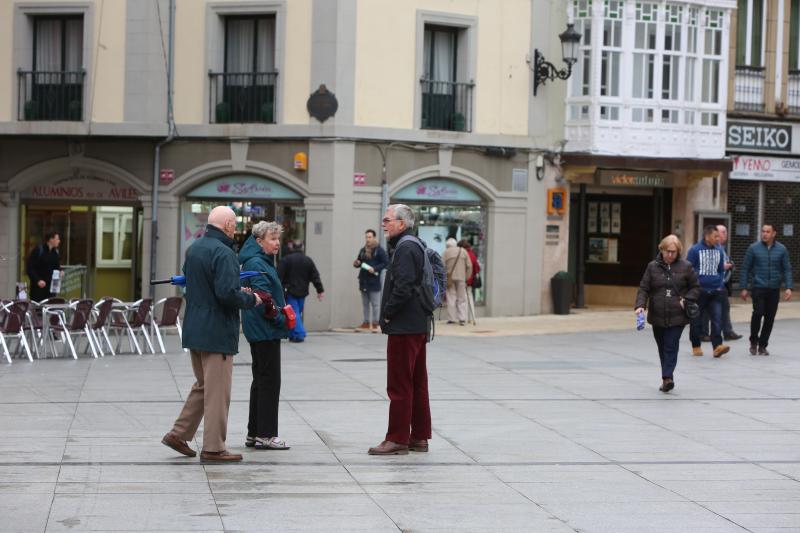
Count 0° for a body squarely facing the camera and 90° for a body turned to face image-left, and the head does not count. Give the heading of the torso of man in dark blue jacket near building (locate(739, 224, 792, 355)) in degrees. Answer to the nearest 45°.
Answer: approximately 0°

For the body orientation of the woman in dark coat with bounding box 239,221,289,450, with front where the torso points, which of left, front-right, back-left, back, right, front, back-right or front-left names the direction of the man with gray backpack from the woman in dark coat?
front

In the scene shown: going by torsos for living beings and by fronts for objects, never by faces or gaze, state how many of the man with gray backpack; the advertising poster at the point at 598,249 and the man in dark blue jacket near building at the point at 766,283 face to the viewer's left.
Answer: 1

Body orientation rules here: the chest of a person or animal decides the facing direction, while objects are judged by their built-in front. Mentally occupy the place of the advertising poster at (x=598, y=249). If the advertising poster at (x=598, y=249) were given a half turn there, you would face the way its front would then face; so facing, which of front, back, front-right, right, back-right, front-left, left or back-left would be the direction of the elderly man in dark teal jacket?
back

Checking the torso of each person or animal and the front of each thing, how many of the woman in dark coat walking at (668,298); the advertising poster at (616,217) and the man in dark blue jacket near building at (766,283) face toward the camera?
3

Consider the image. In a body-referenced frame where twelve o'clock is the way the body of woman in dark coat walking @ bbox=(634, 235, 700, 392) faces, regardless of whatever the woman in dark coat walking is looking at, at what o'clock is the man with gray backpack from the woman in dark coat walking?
The man with gray backpack is roughly at 1 o'clock from the woman in dark coat walking.

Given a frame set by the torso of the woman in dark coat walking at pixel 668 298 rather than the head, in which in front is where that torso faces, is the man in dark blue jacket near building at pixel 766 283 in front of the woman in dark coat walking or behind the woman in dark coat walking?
behind

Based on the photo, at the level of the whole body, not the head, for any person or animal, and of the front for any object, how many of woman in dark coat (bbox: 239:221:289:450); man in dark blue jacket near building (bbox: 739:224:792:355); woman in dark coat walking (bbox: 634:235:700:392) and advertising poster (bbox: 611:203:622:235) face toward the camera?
3

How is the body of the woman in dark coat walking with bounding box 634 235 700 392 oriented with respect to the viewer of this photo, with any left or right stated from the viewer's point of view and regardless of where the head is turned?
facing the viewer

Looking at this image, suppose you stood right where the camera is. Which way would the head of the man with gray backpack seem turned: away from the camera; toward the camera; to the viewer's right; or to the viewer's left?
to the viewer's left

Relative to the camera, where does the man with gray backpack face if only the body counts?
to the viewer's left

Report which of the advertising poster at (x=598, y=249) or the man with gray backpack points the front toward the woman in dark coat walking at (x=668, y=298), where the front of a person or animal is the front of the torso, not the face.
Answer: the advertising poster

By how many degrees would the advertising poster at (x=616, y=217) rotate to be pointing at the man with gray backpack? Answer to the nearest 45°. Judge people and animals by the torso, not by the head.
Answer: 0° — it already faces them

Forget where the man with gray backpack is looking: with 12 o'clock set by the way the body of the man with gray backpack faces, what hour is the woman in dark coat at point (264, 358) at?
The woman in dark coat is roughly at 12 o'clock from the man with gray backpack.

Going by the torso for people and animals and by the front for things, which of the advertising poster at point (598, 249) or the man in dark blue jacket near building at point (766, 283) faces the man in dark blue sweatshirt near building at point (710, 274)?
the advertising poster

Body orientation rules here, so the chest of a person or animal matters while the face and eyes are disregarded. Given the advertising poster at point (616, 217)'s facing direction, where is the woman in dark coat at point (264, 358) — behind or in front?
in front

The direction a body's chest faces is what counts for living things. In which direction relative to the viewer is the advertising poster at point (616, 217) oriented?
toward the camera

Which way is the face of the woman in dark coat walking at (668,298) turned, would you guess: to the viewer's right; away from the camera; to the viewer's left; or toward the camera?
toward the camera
